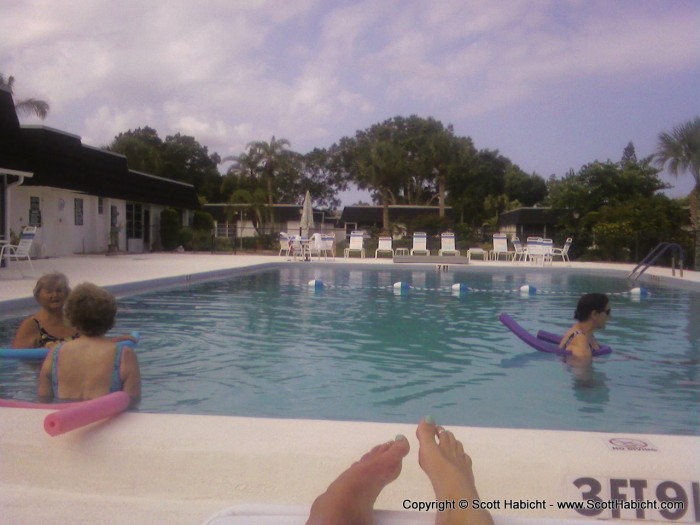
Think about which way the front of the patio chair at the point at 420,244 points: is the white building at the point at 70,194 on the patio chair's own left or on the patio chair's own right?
on the patio chair's own right

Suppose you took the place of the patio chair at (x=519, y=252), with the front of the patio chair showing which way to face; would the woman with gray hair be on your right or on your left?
on your right

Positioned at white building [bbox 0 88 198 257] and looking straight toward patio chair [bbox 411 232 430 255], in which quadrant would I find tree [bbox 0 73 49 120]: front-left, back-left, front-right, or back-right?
back-left

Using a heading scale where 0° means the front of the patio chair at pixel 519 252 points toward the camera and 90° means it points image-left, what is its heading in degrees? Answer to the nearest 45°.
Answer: approximately 315°

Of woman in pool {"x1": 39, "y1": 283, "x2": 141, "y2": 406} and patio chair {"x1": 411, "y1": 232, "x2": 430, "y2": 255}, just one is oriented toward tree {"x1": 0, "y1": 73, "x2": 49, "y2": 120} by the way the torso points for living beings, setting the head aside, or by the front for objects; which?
the woman in pool

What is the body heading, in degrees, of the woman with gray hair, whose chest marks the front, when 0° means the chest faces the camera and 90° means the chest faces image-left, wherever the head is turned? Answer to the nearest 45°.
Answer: approximately 315°

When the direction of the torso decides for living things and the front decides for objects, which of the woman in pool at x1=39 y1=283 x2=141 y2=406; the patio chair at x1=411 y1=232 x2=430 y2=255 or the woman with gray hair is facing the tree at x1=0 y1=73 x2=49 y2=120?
the woman in pool

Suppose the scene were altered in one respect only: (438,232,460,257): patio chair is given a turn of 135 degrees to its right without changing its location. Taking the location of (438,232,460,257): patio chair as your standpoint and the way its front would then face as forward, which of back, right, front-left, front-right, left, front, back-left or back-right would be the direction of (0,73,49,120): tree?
front-left

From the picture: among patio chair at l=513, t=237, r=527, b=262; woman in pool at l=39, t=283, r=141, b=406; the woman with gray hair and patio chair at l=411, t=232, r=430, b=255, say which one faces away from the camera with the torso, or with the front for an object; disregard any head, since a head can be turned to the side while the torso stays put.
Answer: the woman in pool

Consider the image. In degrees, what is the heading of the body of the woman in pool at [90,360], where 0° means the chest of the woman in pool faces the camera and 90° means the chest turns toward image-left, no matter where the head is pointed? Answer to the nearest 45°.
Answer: approximately 180°

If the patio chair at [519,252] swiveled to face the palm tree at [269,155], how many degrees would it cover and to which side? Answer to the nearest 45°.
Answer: approximately 180°
